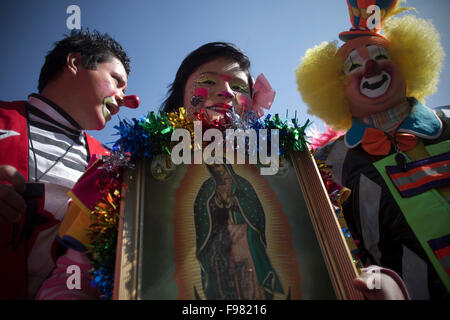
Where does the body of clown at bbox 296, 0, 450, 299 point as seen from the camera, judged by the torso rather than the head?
toward the camera

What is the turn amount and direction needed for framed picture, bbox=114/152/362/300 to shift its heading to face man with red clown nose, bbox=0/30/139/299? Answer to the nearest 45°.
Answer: approximately 90° to its right

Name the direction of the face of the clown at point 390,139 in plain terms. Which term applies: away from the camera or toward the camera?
toward the camera

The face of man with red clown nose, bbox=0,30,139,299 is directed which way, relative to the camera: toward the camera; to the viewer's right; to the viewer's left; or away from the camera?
to the viewer's right

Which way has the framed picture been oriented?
toward the camera
